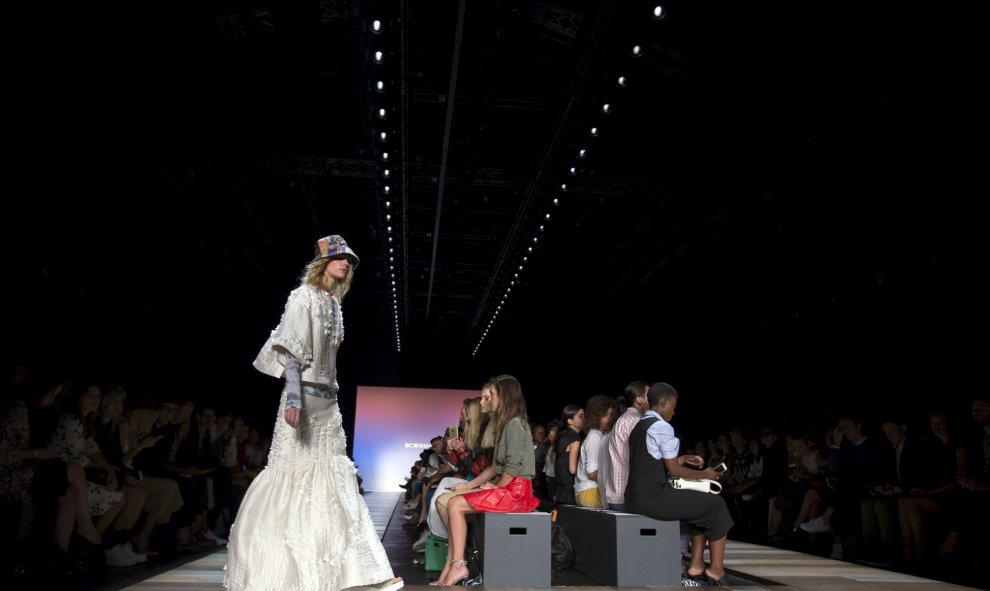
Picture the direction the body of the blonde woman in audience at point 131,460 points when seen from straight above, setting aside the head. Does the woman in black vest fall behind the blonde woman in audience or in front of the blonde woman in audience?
in front

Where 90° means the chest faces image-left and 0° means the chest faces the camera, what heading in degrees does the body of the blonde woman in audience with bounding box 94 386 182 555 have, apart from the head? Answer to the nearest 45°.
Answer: approximately 270°

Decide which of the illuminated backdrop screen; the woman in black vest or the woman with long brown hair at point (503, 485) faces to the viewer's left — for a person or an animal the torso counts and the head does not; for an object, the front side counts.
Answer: the woman with long brown hair

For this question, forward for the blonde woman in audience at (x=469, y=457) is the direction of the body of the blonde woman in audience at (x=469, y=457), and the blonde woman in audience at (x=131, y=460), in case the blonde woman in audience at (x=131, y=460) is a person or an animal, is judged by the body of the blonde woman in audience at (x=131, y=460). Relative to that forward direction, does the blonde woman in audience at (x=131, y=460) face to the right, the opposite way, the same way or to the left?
the opposite way

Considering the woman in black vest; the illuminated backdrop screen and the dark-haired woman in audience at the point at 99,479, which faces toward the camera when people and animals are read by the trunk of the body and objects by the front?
the illuminated backdrop screen

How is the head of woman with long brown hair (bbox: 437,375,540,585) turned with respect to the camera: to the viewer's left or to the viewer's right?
to the viewer's left

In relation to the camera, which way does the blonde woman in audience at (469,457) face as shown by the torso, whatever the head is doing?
to the viewer's left

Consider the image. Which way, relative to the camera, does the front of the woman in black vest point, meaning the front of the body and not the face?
to the viewer's right

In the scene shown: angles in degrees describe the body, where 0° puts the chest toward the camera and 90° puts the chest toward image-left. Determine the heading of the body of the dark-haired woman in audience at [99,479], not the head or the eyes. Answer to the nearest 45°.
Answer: approximately 270°

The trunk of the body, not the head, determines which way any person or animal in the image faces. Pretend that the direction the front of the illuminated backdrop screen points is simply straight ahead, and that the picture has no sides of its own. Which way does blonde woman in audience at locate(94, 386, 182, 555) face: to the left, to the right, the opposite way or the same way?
to the left

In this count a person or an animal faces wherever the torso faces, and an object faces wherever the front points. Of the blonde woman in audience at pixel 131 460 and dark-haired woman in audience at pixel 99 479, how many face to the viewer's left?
0

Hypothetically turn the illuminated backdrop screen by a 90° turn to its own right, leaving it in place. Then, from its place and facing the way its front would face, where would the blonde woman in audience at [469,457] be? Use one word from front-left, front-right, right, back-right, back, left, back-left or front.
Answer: left

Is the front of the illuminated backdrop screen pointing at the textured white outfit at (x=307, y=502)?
yes

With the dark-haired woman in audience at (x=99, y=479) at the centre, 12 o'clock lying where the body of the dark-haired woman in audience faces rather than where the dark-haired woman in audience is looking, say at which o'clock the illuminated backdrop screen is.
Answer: The illuminated backdrop screen is roughly at 10 o'clock from the dark-haired woman in audience.

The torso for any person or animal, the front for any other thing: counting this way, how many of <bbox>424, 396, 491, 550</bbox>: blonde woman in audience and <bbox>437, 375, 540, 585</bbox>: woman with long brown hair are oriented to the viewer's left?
2

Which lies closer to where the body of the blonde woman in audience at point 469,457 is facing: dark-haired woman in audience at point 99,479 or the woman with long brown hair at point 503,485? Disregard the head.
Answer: the dark-haired woman in audience
